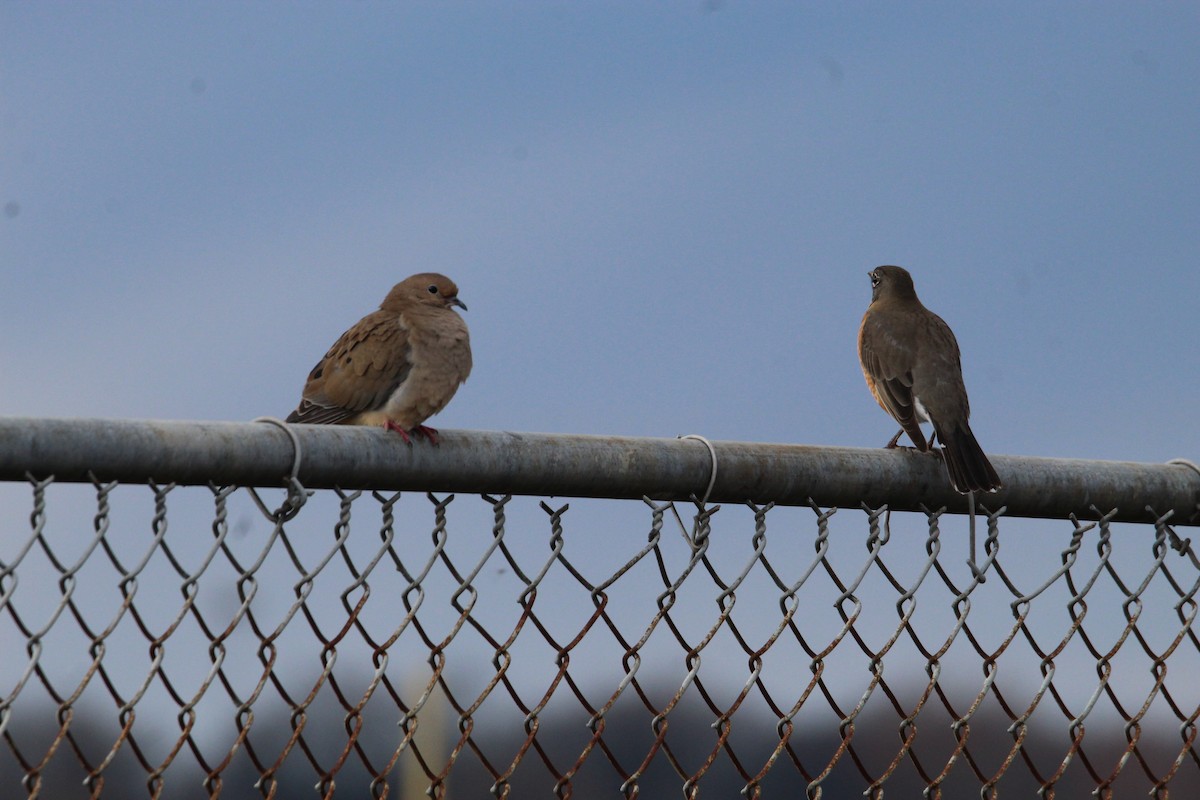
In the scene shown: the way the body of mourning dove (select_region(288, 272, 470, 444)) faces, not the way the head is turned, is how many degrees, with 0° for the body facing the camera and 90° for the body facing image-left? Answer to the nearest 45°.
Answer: approximately 270°
